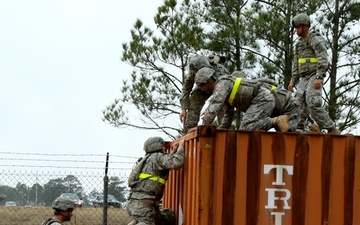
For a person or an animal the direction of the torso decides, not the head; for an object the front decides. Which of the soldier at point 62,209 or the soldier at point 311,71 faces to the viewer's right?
the soldier at point 62,209

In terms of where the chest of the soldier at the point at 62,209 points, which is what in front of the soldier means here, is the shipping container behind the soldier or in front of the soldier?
in front

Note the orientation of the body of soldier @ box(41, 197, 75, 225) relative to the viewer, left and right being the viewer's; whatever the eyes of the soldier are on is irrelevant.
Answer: facing to the right of the viewer
